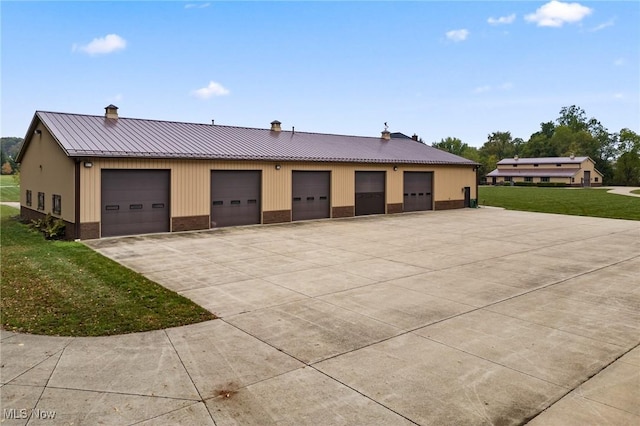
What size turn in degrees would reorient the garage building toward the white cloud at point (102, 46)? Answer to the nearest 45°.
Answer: approximately 180°

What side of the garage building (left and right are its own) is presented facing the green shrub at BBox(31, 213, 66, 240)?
right

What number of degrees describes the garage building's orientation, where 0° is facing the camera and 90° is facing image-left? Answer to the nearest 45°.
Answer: approximately 315°

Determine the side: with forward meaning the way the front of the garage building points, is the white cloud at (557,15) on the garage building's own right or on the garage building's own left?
on the garage building's own left
